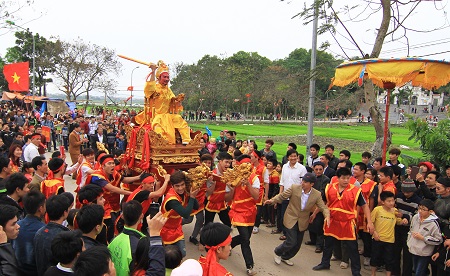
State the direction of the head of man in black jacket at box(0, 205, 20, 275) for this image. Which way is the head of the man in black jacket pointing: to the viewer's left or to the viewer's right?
to the viewer's right

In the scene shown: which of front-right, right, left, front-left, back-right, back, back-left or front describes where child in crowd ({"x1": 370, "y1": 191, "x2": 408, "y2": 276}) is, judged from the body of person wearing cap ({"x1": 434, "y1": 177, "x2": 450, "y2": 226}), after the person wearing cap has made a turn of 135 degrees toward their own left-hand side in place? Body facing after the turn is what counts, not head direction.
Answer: back-right

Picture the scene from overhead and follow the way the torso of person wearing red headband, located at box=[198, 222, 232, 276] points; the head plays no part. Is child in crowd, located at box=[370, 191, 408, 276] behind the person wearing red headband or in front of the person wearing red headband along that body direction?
in front

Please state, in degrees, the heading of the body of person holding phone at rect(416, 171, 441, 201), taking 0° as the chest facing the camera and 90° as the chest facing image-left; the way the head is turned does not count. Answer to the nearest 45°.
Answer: approximately 45°

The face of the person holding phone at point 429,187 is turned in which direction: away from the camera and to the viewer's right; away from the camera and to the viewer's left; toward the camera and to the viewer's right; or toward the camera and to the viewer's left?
toward the camera and to the viewer's left

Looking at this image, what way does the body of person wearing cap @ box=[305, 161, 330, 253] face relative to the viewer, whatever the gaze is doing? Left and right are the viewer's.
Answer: facing the viewer and to the left of the viewer

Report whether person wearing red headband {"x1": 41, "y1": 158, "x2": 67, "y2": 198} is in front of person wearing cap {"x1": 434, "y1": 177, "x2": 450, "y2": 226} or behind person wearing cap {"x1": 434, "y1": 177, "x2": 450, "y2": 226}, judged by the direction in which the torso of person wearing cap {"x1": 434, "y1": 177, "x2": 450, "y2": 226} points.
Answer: in front

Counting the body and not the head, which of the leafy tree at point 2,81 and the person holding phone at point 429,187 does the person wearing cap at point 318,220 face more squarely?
the leafy tree

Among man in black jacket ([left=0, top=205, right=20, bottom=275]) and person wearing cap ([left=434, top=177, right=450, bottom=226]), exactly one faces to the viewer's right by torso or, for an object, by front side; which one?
the man in black jacket

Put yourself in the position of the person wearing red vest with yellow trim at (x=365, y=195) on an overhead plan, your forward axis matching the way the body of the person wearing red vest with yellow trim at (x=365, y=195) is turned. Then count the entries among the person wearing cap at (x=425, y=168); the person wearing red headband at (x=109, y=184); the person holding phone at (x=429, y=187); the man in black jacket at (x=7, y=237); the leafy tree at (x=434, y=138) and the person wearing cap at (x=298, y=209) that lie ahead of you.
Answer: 3

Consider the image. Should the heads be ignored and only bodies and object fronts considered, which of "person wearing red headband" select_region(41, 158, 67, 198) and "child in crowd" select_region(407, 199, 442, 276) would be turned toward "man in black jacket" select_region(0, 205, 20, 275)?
the child in crowd
